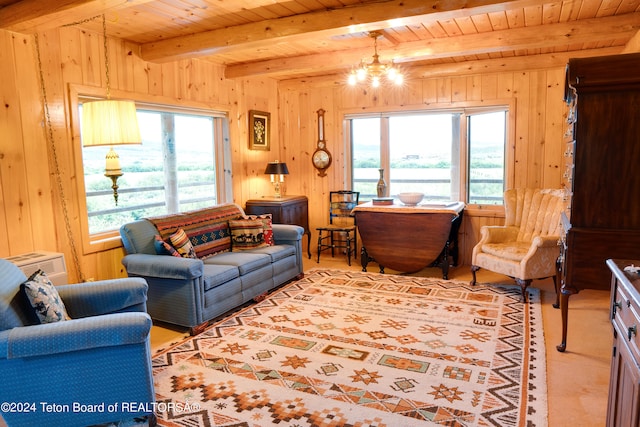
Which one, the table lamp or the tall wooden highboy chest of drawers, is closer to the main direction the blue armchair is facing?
the tall wooden highboy chest of drawers

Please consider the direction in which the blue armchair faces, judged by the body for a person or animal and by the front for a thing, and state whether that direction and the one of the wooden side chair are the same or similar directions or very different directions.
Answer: very different directions

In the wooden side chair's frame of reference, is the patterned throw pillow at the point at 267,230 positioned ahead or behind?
ahead

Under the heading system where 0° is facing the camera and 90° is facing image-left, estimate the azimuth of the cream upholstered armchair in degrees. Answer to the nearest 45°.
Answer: approximately 45°

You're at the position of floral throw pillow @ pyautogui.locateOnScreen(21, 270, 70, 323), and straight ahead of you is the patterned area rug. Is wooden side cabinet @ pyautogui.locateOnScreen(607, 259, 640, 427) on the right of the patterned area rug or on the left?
right

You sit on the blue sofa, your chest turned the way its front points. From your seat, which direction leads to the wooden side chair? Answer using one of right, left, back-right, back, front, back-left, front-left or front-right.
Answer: left

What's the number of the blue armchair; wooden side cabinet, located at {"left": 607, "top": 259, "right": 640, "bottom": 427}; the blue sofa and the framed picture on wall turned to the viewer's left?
1

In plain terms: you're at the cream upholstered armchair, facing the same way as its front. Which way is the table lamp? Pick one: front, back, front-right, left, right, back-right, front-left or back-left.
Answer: front-right

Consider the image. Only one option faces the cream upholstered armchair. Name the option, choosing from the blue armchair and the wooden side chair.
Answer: the blue armchair

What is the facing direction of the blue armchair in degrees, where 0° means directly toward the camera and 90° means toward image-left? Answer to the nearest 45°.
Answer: approximately 270°

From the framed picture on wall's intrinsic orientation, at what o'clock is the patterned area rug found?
The patterned area rug is roughly at 1 o'clock from the framed picture on wall.

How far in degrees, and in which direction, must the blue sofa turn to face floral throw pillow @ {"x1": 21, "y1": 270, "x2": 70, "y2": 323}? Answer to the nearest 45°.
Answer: approximately 90° to its right

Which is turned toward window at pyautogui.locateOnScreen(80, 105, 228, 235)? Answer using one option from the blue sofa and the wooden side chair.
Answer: the wooden side chair

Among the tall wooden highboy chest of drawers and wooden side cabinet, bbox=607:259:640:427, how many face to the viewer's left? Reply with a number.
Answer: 2

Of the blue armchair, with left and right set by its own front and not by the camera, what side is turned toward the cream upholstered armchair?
front

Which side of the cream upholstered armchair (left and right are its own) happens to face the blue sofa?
front

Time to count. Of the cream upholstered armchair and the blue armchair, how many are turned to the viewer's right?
1

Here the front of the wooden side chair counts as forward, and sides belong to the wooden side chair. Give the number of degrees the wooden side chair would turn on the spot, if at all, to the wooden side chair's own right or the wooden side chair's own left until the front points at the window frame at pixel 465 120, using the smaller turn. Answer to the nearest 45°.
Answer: approximately 135° to the wooden side chair's own left

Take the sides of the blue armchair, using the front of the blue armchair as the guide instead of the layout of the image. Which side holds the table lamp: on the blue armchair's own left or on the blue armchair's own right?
on the blue armchair's own left

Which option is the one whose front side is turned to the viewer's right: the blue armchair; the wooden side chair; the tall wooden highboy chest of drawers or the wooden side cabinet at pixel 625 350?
the blue armchair

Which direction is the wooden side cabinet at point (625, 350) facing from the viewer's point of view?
to the viewer's left

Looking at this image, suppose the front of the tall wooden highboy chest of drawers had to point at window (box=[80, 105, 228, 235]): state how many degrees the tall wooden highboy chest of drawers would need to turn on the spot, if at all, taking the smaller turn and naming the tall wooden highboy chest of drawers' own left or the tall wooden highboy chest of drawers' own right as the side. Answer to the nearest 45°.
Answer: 0° — it already faces it

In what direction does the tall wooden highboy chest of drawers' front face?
to the viewer's left
